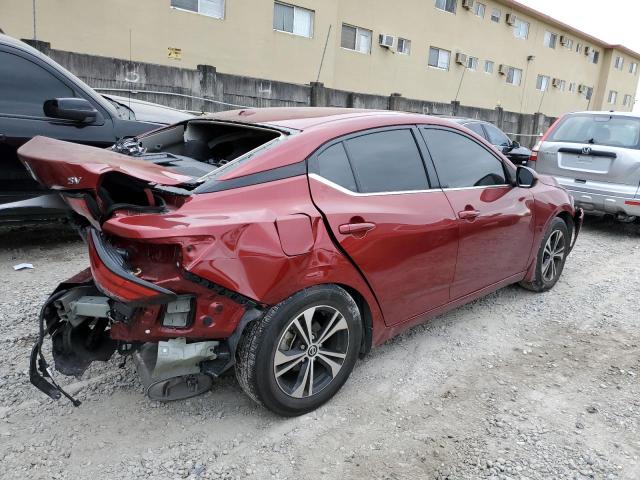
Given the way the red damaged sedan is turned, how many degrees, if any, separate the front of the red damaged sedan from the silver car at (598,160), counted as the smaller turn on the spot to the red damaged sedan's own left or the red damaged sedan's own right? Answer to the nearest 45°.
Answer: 0° — it already faces it

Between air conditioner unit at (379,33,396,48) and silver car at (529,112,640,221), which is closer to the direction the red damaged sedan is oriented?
the silver car

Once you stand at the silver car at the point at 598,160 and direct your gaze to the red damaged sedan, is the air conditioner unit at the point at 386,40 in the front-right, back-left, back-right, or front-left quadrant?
back-right

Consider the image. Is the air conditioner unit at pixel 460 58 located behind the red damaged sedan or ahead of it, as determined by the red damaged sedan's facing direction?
ahead

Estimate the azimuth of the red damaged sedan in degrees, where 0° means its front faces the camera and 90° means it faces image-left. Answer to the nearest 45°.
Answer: approximately 225°

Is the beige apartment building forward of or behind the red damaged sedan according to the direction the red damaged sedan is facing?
forward

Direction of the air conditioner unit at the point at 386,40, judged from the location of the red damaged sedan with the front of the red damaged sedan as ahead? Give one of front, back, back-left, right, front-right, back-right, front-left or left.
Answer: front-left
